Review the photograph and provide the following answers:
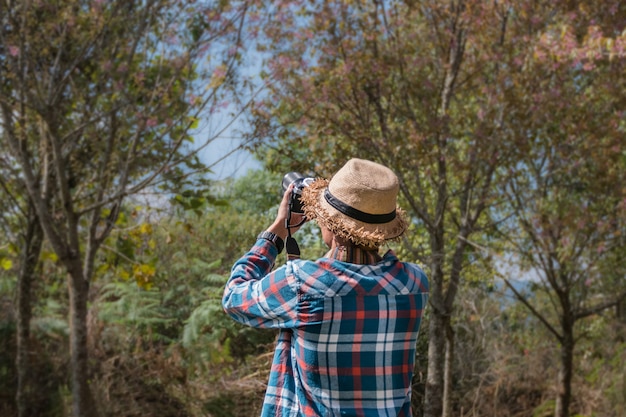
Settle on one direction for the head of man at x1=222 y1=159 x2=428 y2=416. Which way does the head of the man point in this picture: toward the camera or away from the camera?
away from the camera

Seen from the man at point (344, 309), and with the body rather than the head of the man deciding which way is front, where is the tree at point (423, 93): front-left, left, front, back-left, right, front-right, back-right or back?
front-right

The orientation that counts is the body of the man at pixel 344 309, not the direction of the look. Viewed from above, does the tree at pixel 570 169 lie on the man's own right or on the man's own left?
on the man's own right

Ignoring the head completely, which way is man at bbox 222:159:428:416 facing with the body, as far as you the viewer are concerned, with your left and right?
facing away from the viewer and to the left of the viewer

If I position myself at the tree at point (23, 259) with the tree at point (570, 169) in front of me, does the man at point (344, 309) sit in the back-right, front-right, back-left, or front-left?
front-right

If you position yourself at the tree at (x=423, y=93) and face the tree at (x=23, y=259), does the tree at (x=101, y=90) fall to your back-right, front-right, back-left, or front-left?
front-left
